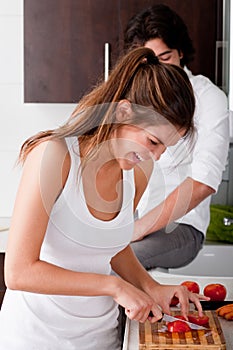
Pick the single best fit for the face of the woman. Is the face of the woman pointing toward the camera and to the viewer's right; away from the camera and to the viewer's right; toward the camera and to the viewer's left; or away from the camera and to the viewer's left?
toward the camera and to the viewer's right

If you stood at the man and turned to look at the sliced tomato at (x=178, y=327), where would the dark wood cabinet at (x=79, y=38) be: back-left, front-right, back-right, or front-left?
back-right

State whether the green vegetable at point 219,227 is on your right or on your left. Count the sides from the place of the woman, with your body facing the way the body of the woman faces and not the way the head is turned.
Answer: on your left

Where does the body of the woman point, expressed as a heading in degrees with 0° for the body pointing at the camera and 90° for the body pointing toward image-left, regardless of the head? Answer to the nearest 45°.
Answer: approximately 315°

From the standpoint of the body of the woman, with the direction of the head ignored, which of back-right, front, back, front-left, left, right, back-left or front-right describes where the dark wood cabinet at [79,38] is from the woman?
back-left

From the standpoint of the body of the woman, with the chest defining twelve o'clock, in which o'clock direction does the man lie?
The man is roughly at 8 o'clock from the woman.
